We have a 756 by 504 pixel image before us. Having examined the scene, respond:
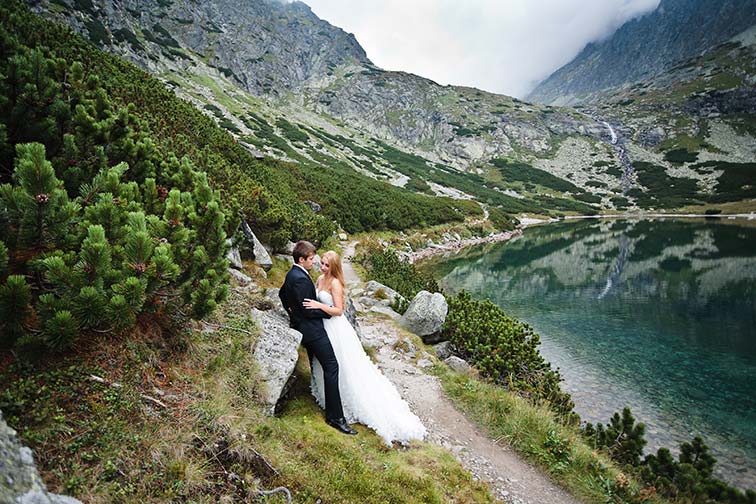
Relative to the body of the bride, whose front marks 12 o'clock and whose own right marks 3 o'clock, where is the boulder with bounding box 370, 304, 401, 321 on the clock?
The boulder is roughly at 3 o'clock from the bride.

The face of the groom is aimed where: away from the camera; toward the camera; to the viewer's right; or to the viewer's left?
to the viewer's right

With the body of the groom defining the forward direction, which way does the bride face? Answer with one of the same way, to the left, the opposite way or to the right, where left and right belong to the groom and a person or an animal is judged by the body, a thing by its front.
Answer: the opposite way

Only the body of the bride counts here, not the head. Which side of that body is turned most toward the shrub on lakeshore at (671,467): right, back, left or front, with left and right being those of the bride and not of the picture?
back

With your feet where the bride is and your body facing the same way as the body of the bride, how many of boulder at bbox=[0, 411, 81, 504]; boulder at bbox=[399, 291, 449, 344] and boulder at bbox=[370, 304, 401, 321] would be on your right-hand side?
2

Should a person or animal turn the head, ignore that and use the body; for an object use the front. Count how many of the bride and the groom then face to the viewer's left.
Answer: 1

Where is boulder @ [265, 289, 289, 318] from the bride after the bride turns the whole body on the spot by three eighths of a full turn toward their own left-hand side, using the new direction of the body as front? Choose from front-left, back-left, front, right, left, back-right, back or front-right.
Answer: back

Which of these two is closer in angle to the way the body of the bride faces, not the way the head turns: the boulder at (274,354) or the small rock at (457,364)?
the boulder

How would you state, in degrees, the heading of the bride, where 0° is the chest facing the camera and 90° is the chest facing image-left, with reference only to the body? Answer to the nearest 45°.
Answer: approximately 90°

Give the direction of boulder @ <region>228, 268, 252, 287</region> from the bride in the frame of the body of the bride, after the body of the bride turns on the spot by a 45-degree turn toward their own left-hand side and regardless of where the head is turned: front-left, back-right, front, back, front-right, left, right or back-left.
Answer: right

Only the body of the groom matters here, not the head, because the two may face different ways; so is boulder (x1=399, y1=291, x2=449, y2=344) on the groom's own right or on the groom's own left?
on the groom's own left

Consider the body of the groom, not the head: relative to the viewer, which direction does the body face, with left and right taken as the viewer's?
facing to the right of the viewer
